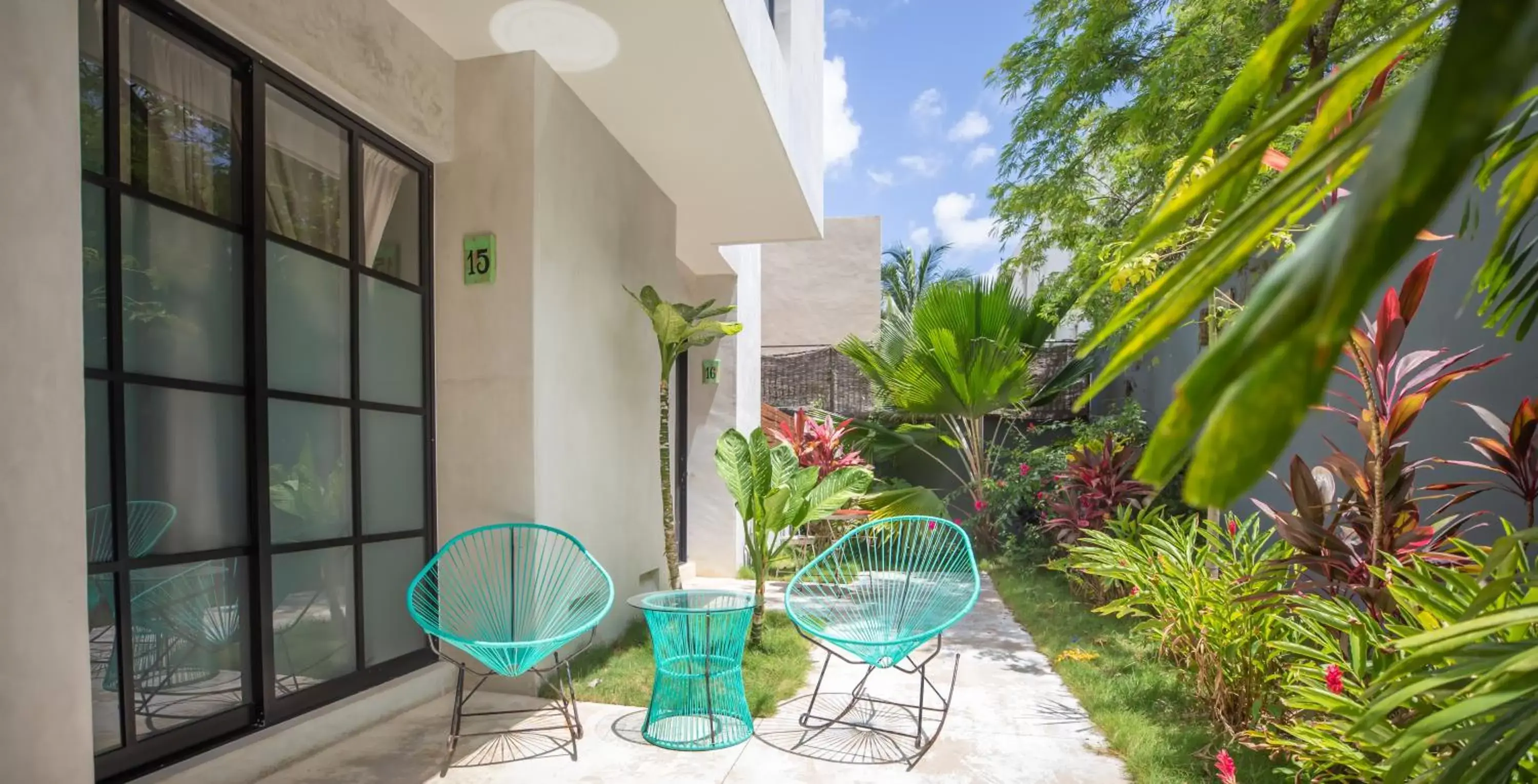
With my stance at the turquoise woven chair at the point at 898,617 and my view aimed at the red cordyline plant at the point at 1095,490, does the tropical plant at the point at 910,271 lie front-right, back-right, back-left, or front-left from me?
front-left

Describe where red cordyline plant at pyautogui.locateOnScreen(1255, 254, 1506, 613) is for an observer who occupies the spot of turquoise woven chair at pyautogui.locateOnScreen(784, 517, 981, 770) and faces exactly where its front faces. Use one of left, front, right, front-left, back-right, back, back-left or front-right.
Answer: left

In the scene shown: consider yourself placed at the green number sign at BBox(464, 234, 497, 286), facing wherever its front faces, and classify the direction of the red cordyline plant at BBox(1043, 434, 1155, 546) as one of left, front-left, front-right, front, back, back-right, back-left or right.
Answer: left

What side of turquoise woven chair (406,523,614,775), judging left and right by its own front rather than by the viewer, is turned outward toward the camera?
front

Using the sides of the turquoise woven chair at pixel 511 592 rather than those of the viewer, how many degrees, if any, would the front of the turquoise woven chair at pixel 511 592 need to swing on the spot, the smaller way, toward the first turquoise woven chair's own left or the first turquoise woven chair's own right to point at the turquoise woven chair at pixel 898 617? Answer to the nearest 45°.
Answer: approximately 90° to the first turquoise woven chair's own left

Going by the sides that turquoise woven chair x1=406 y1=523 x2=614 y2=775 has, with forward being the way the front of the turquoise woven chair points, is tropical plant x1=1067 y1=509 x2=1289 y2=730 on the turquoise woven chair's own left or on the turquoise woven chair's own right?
on the turquoise woven chair's own left

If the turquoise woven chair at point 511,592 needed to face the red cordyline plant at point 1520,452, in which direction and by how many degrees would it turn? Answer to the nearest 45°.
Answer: approximately 45° to its left

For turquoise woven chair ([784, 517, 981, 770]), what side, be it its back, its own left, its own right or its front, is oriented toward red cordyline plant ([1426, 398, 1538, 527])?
left

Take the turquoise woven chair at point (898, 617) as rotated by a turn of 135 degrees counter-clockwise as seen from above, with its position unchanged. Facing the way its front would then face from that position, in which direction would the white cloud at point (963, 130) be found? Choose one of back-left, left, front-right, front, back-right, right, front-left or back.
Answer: left

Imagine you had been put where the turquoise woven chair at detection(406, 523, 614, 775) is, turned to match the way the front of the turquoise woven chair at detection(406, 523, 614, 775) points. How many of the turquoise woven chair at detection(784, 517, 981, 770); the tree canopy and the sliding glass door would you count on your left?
2

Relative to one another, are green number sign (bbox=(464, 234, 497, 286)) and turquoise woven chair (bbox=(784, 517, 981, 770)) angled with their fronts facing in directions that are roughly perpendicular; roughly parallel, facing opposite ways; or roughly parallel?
roughly parallel

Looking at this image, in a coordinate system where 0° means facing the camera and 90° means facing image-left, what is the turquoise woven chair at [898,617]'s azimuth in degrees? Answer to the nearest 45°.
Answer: approximately 45°
